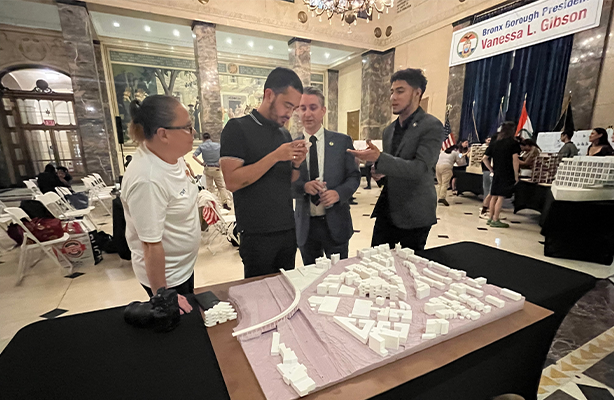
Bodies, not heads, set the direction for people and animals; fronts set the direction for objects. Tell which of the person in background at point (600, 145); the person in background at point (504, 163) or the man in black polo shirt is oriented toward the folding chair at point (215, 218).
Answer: the person in background at point (600, 145)

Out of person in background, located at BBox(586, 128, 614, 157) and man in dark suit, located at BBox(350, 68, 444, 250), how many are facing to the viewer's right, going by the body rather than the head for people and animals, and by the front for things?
0

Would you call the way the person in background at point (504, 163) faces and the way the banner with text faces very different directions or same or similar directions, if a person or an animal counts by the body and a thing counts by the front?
very different directions

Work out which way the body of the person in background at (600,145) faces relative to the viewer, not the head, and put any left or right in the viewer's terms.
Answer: facing the viewer and to the left of the viewer

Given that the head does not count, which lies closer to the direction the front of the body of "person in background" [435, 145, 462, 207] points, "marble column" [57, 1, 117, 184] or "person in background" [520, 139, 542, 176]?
the person in background

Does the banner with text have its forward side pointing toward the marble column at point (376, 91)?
no

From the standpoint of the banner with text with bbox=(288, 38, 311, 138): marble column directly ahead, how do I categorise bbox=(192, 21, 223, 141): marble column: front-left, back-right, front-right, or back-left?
front-left

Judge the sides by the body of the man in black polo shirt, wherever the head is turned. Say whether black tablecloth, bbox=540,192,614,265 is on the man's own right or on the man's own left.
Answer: on the man's own left

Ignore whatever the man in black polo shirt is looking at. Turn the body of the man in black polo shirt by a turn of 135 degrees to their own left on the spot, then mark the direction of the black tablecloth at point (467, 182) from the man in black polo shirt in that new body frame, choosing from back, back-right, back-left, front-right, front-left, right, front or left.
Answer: front-right

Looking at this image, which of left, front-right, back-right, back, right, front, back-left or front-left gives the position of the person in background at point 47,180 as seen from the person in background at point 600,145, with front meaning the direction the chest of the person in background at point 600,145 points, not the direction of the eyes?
front

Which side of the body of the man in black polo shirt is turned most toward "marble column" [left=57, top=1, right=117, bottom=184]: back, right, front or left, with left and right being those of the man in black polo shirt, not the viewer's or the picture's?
back

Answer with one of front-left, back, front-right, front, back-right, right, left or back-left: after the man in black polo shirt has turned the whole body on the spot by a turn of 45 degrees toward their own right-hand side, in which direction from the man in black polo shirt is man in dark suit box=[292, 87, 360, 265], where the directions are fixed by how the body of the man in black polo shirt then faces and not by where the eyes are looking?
back-left
